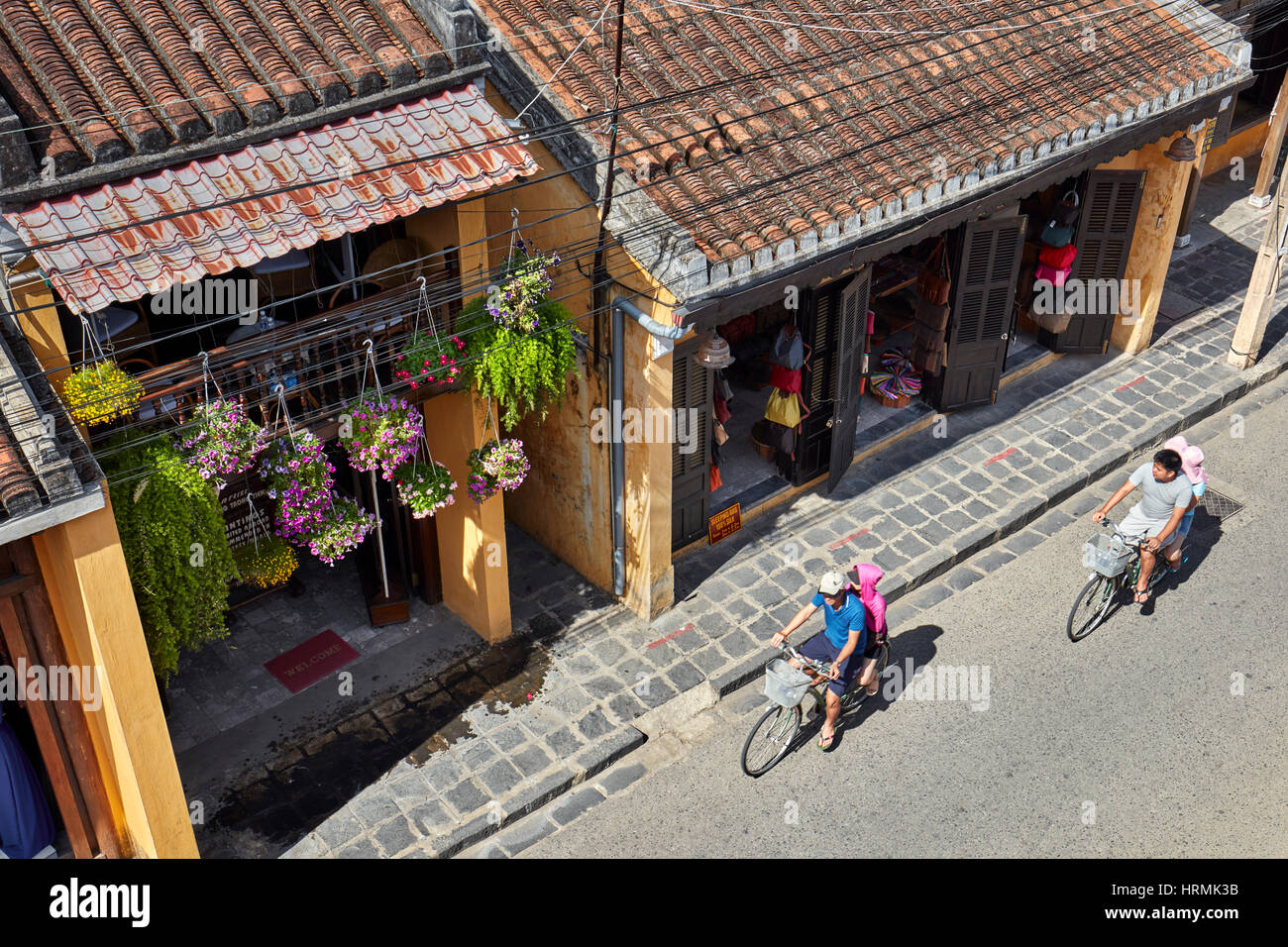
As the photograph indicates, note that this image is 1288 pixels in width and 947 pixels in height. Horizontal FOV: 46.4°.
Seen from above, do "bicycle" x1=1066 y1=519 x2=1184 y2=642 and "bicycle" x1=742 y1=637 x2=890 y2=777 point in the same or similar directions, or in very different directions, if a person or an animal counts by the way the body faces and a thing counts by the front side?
same or similar directions

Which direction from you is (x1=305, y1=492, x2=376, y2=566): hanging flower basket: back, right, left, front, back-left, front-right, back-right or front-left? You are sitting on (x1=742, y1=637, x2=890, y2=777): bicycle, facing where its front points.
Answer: front-right

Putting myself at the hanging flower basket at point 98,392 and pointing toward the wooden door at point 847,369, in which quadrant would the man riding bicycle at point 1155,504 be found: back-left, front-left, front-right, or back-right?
front-right

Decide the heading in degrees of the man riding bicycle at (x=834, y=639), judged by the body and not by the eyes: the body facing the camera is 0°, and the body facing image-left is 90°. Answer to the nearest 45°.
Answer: approximately 45°

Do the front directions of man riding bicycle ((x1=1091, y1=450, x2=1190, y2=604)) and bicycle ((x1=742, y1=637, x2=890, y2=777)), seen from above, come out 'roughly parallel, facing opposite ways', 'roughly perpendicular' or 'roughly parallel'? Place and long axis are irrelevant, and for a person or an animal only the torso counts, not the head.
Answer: roughly parallel

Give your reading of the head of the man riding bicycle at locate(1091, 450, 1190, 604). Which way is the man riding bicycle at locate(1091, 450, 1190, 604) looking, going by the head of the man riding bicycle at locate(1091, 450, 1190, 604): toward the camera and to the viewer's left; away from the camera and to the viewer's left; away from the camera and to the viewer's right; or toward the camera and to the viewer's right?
toward the camera and to the viewer's left

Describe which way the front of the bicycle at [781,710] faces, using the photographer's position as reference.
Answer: facing the viewer and to the left of the viewer

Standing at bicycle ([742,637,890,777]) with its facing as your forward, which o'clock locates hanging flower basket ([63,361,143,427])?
The hanging flower basket is roughly at 1 o'clock from the bicycle.

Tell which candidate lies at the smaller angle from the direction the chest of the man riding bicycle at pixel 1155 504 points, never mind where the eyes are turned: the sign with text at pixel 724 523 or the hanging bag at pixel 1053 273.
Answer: the sign with text

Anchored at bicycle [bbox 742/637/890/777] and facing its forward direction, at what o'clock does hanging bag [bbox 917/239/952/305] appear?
The hanging bag is roughly at 5 o'clock from the bicycle.

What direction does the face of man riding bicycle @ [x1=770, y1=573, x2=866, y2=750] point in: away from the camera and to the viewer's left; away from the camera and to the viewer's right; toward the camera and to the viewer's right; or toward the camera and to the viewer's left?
toward the camera and to the viewer's left

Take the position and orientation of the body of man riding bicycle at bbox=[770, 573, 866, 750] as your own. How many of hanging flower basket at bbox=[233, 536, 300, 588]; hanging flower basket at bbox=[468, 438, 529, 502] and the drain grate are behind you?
1

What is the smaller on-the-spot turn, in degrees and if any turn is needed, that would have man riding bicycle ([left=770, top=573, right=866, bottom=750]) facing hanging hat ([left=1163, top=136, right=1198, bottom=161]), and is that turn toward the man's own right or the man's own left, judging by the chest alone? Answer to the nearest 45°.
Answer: approximately 180°

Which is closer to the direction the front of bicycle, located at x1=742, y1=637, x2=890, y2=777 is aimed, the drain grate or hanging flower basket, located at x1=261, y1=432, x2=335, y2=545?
the hanging flower basket

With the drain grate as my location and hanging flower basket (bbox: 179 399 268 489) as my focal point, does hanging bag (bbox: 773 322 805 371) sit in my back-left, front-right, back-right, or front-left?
front-right

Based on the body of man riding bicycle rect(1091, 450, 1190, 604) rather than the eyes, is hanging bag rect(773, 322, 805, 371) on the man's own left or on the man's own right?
on the man's own right

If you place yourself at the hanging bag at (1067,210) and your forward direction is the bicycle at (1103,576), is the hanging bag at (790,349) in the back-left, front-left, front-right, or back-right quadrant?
front-right

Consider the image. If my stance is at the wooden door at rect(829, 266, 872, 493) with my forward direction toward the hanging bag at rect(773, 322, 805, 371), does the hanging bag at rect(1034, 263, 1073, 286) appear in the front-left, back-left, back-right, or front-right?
back-right
